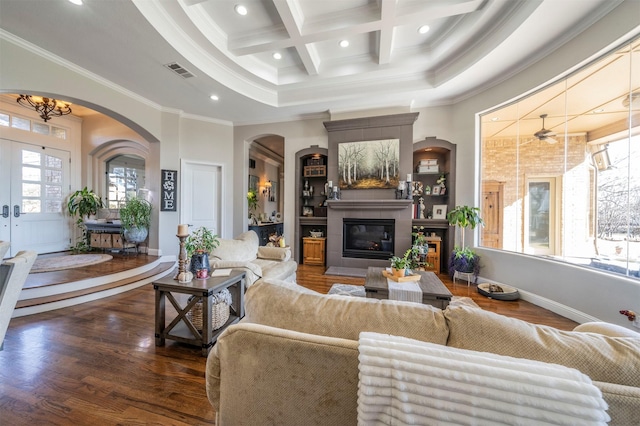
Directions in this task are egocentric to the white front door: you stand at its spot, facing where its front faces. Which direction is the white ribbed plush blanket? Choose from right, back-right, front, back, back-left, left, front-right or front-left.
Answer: front-right

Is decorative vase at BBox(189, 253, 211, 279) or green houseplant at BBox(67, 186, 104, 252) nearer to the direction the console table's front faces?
the decorative vase

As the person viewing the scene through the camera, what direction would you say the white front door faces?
facing the viewer and to the right of the viewer

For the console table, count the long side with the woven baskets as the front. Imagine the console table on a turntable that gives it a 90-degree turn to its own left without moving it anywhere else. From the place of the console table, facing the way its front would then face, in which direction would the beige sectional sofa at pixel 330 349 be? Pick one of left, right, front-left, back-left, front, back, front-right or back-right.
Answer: right

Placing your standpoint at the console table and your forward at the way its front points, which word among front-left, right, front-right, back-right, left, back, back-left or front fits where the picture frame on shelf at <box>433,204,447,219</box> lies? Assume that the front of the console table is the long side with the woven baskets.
front-left

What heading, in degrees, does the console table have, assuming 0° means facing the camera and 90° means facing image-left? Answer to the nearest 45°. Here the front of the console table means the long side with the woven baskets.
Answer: approximately 0°

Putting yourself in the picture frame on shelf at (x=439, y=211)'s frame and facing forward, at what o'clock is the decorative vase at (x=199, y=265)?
The decorative vase is roughly at 1 o'clock from the picture frame on shelf.

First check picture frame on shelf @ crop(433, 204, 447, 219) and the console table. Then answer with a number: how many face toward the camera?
2

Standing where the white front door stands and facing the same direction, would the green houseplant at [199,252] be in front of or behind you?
in front

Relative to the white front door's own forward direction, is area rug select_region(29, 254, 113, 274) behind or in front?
in front

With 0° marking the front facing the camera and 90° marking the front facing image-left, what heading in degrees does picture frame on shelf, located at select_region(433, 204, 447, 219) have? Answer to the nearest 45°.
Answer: approximately 0°

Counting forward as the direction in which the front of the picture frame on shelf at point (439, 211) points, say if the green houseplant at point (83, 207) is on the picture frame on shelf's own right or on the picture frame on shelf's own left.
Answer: on the picture frame on shelf's own right

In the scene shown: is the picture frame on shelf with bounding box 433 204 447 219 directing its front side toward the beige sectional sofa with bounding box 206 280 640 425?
yes

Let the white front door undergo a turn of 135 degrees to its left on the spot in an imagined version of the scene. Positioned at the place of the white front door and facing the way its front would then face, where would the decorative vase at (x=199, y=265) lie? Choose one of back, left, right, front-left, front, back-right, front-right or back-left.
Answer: back
